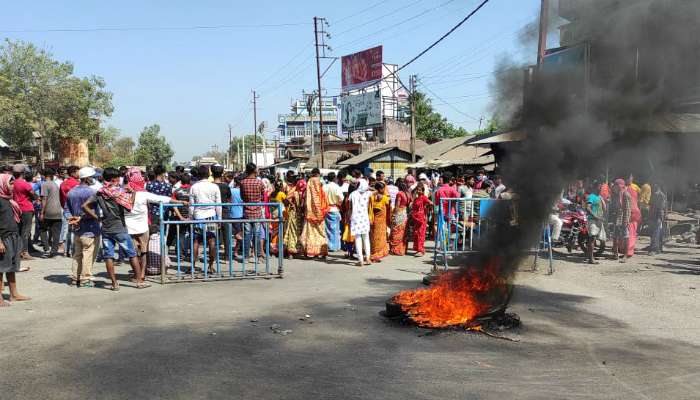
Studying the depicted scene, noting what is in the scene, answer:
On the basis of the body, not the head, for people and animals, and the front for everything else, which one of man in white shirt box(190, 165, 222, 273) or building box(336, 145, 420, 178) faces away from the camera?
the man in white shirt

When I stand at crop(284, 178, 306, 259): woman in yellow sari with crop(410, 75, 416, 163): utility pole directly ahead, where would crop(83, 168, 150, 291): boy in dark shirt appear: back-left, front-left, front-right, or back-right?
back-left

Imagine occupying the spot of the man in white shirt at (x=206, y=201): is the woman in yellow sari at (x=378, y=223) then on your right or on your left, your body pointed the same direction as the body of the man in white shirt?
on your right

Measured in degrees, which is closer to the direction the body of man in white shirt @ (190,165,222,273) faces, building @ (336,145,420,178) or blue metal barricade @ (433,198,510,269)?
the building

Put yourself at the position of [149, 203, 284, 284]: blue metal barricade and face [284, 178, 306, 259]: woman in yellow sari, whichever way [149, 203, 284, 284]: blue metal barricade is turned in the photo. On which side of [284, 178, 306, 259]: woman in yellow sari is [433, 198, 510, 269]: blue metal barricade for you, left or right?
right

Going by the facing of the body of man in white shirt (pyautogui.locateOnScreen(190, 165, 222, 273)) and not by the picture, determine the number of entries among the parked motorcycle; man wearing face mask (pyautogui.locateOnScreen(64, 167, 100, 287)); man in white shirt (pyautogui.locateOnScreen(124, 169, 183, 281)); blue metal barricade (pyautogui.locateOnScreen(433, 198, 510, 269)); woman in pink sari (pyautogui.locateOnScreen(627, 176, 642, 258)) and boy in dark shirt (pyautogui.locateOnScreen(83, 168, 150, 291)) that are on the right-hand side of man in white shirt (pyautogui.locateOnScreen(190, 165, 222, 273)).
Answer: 3

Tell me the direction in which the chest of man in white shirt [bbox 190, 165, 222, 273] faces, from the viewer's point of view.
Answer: away from the camera
